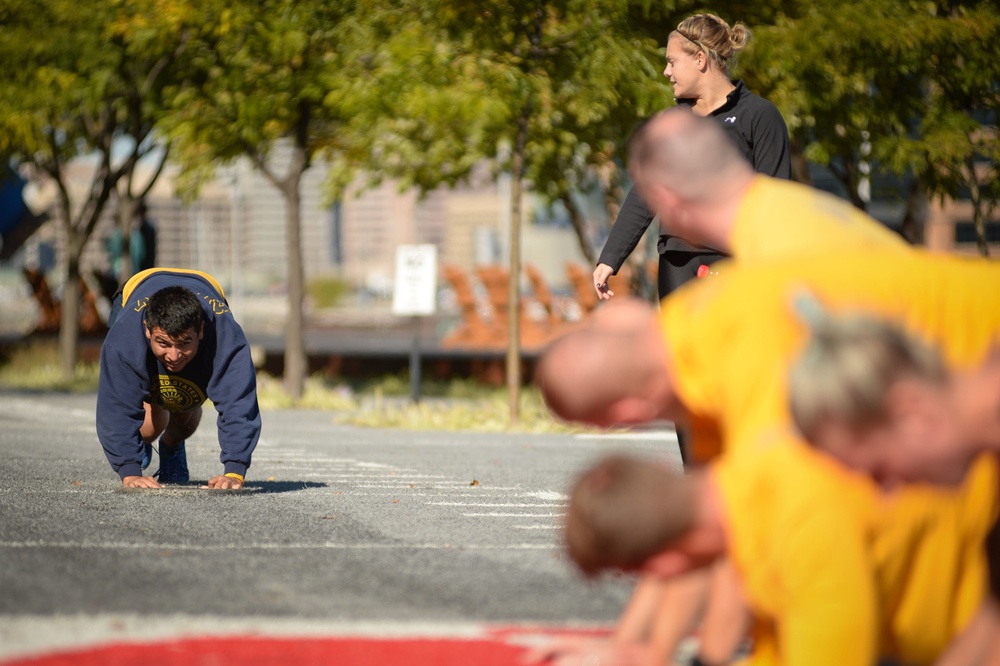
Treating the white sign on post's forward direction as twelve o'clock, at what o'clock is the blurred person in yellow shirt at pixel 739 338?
The blurred person in yellow shirt is roughly at 12 o'clock from the white sign on post.

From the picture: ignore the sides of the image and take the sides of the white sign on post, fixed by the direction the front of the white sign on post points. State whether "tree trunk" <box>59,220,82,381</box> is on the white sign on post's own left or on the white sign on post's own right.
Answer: on the white sign on post's own right

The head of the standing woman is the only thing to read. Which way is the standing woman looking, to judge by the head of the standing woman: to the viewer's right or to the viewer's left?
to the viewer's left

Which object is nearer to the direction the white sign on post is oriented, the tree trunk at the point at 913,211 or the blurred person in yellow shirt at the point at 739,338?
the blurred person in yellow shirt

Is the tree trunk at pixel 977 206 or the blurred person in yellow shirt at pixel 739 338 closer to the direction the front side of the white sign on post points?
the blurred person in yellow shirt

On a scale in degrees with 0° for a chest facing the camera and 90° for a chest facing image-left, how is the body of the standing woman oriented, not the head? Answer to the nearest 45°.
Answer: approximately 45°

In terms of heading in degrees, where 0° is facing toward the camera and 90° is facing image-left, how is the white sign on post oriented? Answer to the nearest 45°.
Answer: approximately 0°

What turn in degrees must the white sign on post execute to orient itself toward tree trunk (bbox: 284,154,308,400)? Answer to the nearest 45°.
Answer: approximately 135° to its right

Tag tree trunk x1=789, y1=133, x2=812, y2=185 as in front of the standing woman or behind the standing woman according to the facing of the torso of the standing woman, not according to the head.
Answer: behind

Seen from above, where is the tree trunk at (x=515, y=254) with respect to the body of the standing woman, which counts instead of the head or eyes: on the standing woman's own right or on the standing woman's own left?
on the standing woman's own right

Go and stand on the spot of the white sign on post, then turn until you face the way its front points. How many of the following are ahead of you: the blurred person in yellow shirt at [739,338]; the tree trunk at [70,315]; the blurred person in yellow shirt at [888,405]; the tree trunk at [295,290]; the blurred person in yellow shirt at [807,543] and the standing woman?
4
